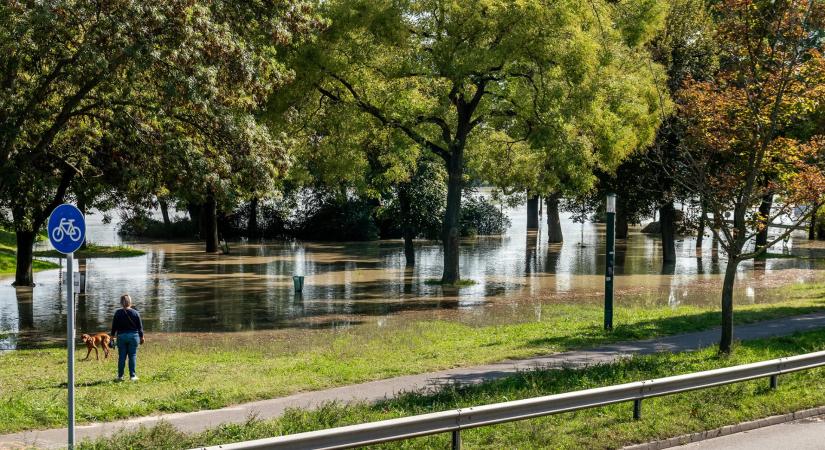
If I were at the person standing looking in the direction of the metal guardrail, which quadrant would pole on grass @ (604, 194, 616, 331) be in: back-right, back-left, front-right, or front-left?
front-left

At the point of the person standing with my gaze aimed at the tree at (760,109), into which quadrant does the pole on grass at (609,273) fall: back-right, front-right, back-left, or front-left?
front-left

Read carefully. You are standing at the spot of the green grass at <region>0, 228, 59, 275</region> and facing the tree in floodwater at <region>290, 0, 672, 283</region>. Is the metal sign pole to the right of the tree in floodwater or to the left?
right

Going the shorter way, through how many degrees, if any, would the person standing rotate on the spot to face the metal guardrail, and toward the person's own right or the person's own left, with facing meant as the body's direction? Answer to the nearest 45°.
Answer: approximately 135° to the person's own right

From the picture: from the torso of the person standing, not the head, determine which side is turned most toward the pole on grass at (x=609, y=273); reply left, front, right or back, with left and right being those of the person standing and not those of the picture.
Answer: right

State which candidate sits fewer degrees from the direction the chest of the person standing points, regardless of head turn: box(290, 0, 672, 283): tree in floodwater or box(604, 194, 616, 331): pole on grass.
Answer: the tree in floodwater

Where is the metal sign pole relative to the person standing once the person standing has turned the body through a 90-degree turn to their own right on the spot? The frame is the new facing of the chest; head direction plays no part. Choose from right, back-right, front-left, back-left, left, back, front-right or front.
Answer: right

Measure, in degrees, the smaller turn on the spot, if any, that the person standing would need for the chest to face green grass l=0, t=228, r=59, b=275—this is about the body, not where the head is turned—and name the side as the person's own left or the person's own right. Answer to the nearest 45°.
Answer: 0° — they already face it

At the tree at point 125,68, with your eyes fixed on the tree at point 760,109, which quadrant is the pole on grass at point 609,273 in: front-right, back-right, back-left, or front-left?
front-left

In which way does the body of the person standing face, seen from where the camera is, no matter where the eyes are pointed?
away from the camera

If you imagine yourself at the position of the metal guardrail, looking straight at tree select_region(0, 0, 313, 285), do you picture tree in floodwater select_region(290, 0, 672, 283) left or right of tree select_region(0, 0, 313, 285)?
right
